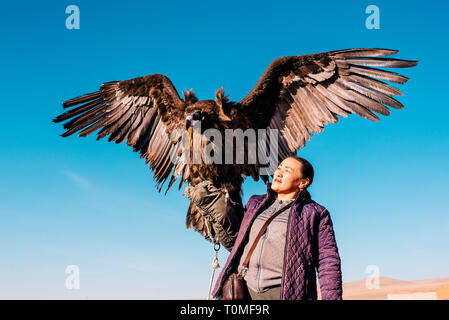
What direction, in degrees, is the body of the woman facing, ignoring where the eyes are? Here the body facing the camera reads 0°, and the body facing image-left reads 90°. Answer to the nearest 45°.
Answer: approximately 45°
